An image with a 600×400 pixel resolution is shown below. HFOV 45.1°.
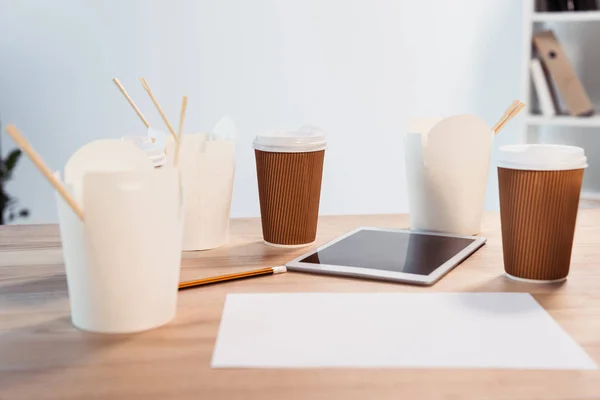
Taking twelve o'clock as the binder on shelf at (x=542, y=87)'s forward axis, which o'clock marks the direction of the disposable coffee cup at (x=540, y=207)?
The disposable coffee cup is roughly at 12 o'clock from the binder on shelf.

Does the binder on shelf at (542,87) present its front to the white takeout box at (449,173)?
yes

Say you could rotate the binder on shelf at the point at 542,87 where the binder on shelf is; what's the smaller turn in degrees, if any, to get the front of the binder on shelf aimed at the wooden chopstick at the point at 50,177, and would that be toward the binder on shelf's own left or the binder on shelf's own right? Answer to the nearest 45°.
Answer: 0° — it already faces it

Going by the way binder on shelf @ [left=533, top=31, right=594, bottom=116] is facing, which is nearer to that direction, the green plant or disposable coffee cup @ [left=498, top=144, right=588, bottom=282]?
the disposable coffee cup

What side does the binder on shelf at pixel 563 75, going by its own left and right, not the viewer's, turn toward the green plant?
right

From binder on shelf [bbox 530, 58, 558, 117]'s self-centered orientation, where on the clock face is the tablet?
The tablet is roughly at 12 o'clock from the binder on shelf.

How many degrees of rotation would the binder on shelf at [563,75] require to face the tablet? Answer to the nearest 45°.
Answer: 0° — it already faces it

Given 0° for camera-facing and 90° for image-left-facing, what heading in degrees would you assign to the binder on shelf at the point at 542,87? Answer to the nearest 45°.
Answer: approximately 0°
